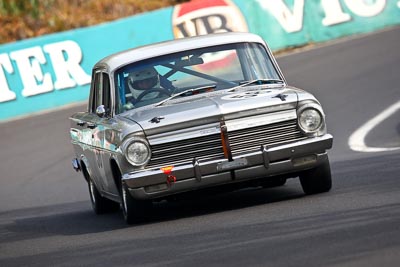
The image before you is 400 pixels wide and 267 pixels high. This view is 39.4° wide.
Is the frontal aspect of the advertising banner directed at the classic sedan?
yes

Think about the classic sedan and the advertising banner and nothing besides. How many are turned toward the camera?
2

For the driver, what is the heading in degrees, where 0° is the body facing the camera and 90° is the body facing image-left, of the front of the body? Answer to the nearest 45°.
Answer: approximately 0°

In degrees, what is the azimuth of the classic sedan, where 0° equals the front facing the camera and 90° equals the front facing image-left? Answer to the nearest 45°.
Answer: approximately 0°

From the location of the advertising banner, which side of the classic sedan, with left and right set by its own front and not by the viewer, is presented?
back

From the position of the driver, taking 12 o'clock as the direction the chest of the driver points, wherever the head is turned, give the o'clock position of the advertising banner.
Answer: The advertising banner is roughly at 6 o'clock from the driver.
